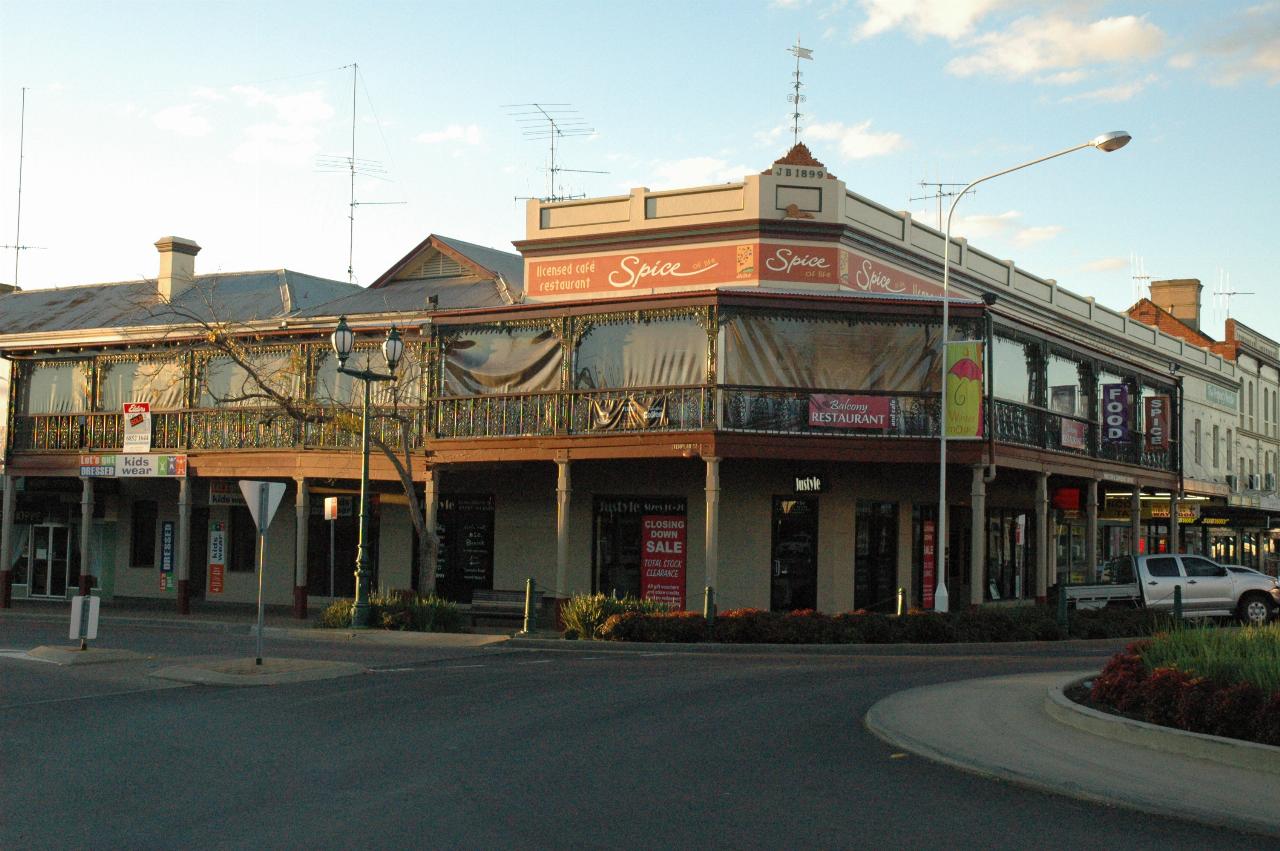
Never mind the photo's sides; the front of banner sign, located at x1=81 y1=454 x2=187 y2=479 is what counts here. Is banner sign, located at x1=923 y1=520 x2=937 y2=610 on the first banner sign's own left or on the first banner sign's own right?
on the first banner sign's own left

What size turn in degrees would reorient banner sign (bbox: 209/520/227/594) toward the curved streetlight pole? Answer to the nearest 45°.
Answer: approximately 45° to its left

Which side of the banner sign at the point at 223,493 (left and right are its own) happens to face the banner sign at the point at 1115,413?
left

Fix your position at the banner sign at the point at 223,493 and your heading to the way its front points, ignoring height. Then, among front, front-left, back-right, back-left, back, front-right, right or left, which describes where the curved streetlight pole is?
front-left

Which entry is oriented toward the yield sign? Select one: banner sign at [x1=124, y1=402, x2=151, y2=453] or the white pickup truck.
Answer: the banner sign

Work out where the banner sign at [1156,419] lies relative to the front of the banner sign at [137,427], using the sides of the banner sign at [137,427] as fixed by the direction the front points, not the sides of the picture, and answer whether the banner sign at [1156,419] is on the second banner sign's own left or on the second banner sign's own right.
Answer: on the second banner sign's own left

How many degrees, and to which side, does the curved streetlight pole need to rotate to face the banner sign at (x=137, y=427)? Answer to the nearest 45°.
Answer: approximately 180°

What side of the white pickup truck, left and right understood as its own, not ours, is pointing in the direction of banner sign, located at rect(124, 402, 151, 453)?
back

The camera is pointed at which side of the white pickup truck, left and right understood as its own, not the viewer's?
right

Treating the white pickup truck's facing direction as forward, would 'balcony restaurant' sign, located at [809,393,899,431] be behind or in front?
behind

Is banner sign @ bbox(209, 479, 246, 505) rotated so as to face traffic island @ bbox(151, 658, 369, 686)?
yes
